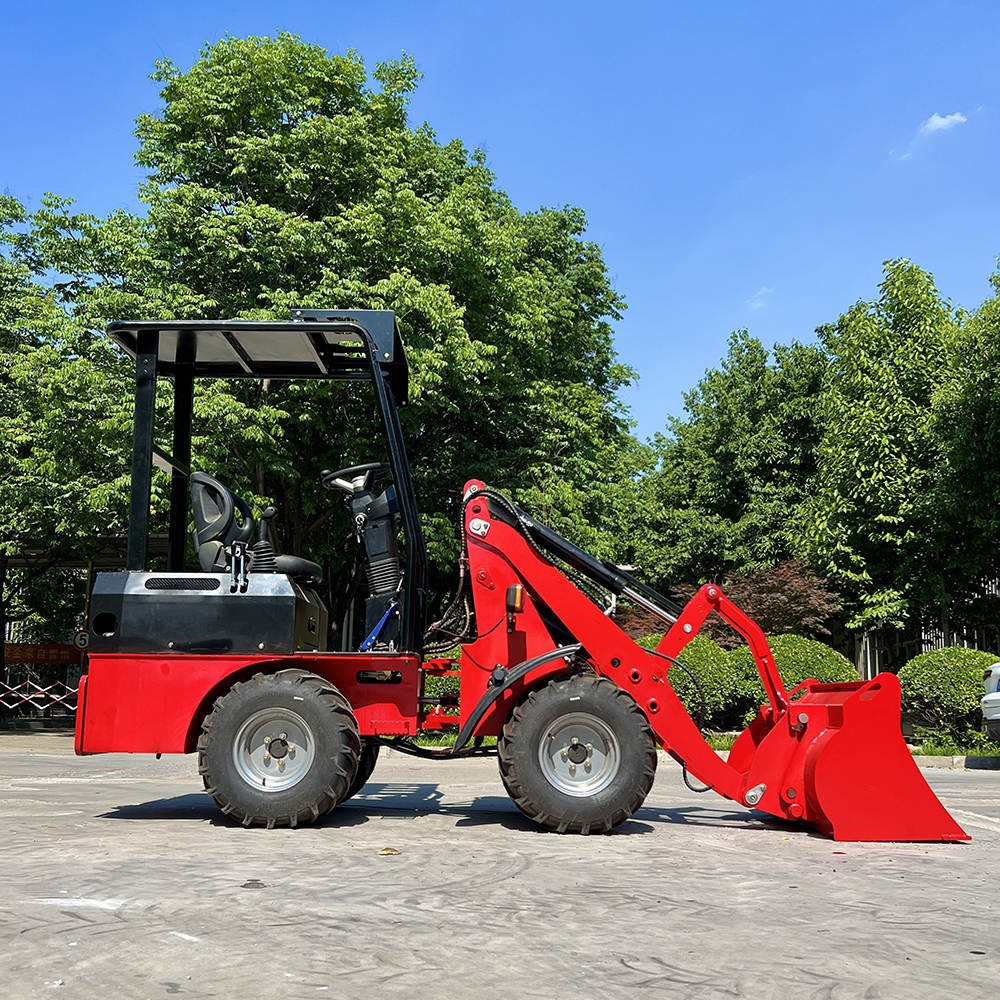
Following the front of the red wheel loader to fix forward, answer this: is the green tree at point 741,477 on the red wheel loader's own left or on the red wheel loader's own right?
on the red wheel loader's own left

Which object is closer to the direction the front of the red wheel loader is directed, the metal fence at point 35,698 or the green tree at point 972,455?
the green tree

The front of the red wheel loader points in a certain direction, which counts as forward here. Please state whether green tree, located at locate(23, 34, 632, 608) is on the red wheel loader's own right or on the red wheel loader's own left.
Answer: on the red wheel loader's own left

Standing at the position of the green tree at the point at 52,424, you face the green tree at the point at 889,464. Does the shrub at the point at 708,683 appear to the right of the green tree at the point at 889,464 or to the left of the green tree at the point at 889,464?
right

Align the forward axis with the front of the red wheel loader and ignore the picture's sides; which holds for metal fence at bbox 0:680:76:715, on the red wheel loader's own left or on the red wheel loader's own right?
on the red wheel loader's own left

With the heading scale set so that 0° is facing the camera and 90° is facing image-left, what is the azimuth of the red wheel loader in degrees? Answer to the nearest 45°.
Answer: approximately 270°

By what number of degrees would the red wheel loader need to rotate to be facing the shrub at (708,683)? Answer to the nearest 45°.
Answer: approximately 90° to its left

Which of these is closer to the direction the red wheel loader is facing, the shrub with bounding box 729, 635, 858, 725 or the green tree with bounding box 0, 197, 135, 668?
the shrub

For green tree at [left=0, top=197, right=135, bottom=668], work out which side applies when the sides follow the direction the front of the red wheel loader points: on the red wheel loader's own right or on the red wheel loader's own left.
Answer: on the red wheel loader's own left

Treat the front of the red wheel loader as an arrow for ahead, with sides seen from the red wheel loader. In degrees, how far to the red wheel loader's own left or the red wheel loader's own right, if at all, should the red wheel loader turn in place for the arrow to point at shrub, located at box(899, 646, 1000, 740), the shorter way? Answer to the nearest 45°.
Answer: approximately 45° to the red wheel loader's own left
